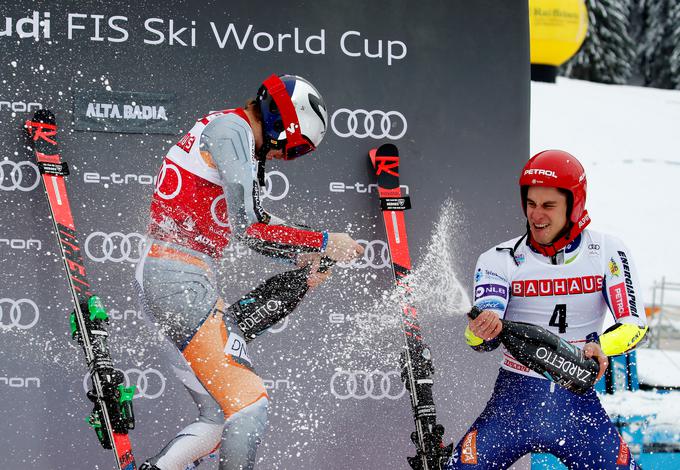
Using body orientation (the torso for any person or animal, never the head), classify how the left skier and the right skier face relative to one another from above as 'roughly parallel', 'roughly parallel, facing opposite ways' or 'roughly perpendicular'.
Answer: roughly perpendicular

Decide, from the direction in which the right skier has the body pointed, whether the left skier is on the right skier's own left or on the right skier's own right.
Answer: on the right skier's own right

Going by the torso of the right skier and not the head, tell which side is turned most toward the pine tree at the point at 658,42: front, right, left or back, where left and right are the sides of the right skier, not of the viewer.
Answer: back

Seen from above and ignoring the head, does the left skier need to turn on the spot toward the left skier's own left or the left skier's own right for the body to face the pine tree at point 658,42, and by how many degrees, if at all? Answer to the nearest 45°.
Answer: approximately 45° to the left skier's own left

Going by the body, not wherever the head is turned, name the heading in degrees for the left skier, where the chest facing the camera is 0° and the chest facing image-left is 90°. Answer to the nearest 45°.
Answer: approximately 270°

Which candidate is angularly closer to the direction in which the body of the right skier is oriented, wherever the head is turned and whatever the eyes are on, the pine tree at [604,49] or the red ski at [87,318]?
the red ski

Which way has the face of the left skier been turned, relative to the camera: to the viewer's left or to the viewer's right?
to the viewer's right

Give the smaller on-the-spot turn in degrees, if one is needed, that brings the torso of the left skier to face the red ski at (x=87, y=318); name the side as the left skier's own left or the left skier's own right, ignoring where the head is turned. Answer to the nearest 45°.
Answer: approximately 135° to the left skier's own left

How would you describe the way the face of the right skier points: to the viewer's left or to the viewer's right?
to the viewer's left

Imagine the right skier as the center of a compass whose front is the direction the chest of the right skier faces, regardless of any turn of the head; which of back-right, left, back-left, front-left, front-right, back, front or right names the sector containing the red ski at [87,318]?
right

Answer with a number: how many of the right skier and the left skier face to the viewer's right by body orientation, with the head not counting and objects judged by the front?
1
